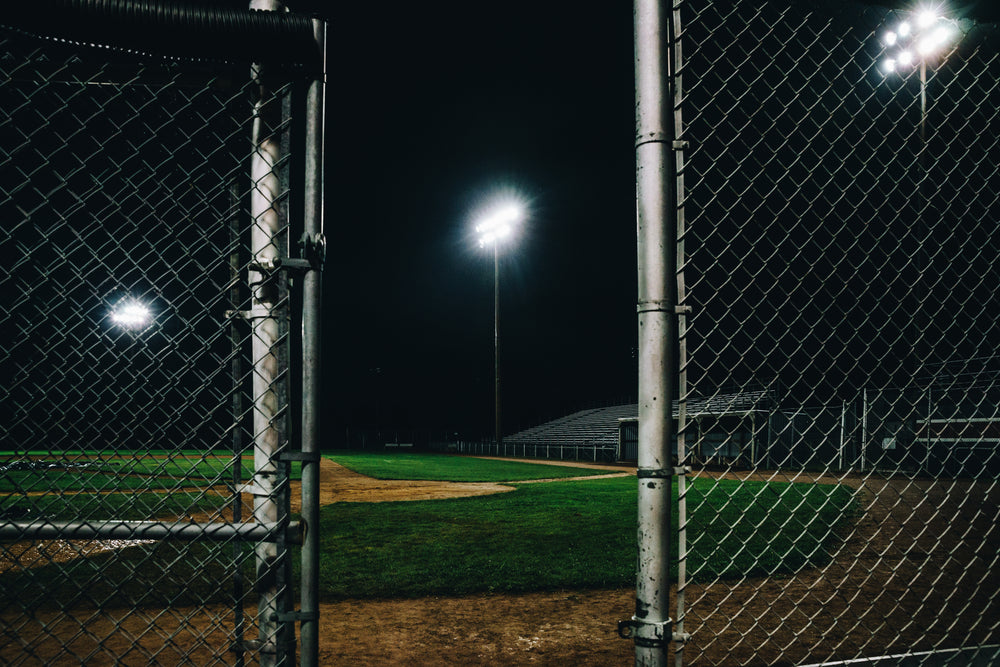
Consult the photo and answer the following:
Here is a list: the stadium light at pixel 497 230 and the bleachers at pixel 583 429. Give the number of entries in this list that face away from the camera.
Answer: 0

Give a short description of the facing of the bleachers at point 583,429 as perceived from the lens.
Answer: facing the viewer and to the left of the viewer

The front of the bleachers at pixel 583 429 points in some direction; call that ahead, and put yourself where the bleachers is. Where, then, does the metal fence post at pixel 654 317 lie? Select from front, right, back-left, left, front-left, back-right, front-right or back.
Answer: front-left

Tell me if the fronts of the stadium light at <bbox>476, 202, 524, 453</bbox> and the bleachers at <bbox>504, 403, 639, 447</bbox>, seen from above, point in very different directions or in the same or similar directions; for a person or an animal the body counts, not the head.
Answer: same or similar directions
